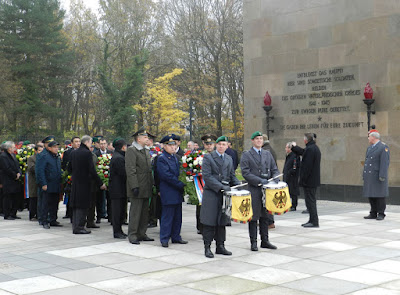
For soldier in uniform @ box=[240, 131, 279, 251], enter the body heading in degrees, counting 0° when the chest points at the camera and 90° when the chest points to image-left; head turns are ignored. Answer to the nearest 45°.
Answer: approximately 315°

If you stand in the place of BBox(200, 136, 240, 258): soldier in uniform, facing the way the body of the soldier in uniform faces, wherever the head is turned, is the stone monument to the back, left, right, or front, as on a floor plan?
left

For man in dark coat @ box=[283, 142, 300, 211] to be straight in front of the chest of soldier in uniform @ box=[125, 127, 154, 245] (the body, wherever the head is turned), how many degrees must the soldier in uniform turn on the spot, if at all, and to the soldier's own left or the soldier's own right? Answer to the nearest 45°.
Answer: approximately 90° to the soldier's own left

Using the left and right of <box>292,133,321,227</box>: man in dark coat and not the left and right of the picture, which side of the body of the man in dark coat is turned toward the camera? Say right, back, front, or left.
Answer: left

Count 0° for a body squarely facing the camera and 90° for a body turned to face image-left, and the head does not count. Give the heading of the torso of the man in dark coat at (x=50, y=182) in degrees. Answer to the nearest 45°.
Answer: approximately 315°

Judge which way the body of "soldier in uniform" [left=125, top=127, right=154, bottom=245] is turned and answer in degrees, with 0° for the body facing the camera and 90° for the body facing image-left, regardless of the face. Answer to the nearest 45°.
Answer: approximately 315°

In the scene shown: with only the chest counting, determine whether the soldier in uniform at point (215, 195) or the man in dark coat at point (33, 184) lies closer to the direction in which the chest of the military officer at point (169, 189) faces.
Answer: the soldier in uniform

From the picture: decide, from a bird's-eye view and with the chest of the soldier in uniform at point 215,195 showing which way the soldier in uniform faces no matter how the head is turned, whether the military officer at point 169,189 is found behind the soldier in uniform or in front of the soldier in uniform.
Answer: behind

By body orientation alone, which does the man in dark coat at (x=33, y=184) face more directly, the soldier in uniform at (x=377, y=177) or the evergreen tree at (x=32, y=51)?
the soldier in uniform
